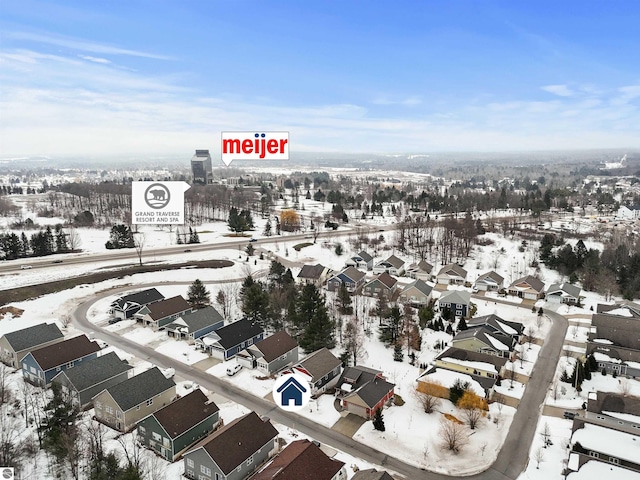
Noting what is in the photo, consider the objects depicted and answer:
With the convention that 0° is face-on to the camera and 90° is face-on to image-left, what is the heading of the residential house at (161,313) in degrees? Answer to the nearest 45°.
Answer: approximately 45°

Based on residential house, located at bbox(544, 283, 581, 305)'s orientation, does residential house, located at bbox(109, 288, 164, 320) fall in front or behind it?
in front

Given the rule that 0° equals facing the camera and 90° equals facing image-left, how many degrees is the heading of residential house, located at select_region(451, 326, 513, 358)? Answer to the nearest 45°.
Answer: approximately 315°

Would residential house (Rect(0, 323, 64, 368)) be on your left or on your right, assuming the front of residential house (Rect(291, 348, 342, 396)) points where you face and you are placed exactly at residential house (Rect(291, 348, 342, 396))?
on your right

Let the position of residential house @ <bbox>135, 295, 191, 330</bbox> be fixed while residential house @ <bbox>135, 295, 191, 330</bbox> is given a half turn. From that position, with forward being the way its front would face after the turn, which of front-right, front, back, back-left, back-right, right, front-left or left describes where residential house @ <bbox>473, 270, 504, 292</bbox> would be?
front-right

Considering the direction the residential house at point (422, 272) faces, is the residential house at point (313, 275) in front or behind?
in front

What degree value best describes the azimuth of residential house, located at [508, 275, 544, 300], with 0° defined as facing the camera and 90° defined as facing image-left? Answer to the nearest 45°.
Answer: approximately 45°

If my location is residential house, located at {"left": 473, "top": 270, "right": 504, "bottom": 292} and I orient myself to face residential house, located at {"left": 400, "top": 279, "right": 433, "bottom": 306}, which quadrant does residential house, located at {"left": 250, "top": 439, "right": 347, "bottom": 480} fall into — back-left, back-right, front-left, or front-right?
front-left

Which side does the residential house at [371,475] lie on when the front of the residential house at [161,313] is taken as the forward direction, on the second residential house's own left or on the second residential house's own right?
on the second residential house's own left

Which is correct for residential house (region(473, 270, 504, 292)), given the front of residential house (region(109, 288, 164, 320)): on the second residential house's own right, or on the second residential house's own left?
on the second residential house's own left

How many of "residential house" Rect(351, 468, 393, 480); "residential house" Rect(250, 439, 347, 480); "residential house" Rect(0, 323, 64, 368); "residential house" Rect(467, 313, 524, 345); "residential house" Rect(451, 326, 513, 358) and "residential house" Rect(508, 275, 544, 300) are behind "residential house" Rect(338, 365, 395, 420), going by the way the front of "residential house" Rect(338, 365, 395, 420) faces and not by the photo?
3

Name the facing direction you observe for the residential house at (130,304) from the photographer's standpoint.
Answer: facing the viewer and to the left of the viewer

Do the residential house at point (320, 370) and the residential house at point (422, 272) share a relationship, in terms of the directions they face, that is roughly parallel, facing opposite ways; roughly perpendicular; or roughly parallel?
roughly parallel

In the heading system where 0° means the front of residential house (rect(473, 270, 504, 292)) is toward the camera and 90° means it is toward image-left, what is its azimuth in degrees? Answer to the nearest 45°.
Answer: approximately 45°
